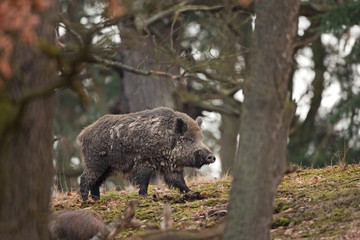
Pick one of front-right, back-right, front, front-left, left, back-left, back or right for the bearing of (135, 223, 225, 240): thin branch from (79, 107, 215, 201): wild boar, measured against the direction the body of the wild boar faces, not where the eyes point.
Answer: right

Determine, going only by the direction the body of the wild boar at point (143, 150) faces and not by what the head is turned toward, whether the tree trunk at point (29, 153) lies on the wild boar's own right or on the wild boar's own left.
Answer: on the wild boar's own right

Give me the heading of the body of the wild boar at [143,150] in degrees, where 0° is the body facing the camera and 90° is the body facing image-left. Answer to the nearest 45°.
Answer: approximately 270°

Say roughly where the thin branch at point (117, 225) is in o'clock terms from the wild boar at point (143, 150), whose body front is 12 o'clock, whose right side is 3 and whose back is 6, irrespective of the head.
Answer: The thin branch is roughly at 3 o'clock from the wild boar.

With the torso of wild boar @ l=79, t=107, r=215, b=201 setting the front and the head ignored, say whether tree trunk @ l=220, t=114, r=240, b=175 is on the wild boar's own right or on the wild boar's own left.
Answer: on the wild boar's own left
